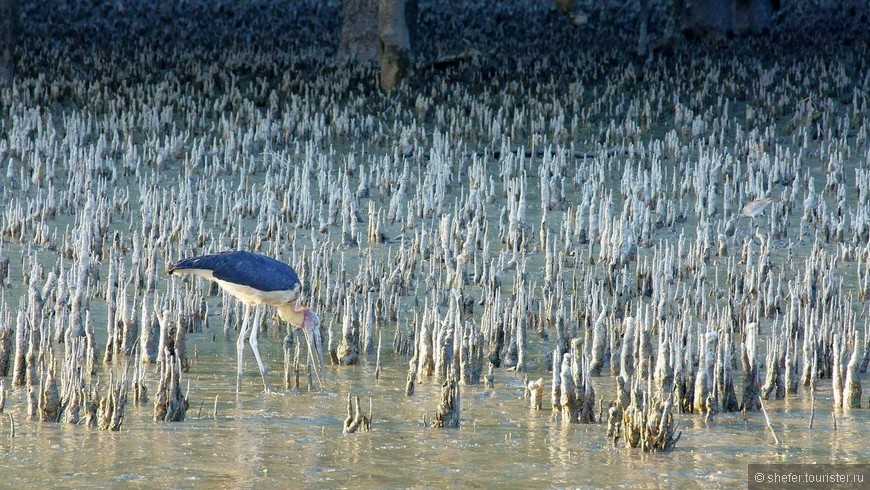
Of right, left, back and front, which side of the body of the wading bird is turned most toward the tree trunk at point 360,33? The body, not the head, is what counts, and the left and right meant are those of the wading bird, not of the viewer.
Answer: left

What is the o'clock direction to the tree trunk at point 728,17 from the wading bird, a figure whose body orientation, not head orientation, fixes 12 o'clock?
The tree trunk is roughly at 10 o'clock from the wading bird.

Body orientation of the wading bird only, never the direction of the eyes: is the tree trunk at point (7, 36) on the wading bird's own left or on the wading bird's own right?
on the wading bird's own left

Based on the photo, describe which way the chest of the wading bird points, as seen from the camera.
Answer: to the viewer's right

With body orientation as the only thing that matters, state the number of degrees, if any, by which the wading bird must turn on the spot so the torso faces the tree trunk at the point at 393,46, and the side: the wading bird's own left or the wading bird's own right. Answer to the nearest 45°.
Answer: approximately 90° to the wading bird's own left

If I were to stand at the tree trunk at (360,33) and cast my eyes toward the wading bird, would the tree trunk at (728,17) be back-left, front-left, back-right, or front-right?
back-left
